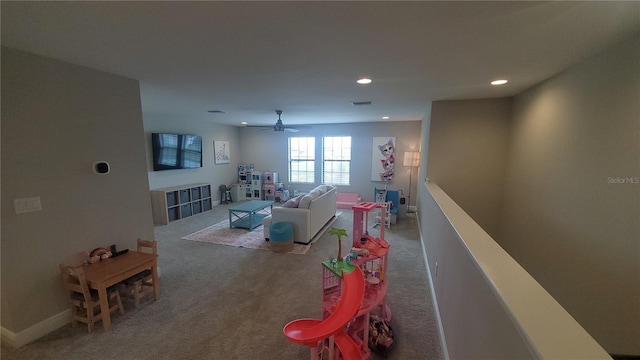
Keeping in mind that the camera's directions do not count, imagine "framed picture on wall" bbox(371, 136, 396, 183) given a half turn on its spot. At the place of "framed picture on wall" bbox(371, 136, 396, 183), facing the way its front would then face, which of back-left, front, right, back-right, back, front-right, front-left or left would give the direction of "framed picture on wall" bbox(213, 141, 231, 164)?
left

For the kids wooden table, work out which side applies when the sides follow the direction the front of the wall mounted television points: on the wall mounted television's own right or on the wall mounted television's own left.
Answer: on the wall mounted television's own right

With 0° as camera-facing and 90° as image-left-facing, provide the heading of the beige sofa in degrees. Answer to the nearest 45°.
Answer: approximately 90°

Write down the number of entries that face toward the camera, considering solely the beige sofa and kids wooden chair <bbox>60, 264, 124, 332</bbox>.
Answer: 0

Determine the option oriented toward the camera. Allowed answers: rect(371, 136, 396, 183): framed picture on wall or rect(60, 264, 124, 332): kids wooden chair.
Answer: the framed picture on wall

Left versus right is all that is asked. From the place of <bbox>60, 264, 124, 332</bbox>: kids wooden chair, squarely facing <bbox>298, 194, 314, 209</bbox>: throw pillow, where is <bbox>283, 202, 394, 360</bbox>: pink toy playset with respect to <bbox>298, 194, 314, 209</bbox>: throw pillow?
right

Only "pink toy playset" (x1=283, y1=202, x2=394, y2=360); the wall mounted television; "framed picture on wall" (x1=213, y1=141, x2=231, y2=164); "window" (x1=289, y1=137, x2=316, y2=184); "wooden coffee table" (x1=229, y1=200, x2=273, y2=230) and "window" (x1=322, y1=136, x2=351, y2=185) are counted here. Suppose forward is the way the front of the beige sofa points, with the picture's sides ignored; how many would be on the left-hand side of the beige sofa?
1

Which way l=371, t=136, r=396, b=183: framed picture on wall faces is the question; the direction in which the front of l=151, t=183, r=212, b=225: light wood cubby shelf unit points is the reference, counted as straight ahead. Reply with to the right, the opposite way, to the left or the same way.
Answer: to the right

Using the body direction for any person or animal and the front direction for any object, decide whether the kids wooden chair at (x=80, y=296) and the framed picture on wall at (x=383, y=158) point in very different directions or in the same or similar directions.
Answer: very different directions

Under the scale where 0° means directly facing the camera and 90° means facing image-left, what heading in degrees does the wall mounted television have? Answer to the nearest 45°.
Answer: approximately 315°

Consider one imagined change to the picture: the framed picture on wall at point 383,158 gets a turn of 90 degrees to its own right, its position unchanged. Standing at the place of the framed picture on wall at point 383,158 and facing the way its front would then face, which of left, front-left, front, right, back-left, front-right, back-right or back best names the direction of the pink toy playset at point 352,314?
left

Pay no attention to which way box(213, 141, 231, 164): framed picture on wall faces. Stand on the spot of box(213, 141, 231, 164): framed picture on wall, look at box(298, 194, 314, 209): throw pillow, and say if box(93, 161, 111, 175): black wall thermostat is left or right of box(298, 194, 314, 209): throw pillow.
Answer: right

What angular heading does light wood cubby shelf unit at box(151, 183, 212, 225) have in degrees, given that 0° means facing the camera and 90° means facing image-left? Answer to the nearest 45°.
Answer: approximately 315°

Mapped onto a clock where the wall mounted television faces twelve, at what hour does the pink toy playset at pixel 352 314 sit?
The pink toy playset is roughly at 1 o'clock from the wall mounted television.

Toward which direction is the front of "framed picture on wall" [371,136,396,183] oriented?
toward the camera

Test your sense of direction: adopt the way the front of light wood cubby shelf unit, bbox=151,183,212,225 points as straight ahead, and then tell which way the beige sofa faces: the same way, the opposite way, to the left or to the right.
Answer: the opposite way

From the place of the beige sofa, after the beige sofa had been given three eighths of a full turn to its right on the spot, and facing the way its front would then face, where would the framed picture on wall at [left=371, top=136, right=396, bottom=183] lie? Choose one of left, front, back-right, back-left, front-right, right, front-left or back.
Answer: front

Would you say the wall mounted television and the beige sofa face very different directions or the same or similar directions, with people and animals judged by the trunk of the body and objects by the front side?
very different directions
